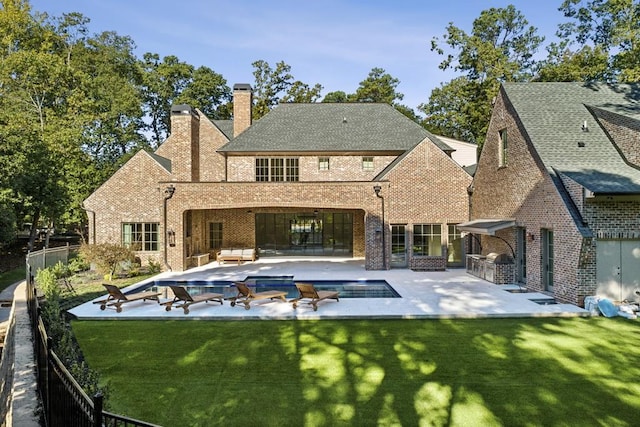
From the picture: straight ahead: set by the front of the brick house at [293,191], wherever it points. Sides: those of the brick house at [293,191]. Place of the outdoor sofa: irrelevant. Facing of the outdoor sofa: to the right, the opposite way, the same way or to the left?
the opposite way

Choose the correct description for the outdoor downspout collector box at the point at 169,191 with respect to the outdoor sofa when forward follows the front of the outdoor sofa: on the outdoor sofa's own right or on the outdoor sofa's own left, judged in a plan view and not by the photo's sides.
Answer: on the outdoor sofa's own right

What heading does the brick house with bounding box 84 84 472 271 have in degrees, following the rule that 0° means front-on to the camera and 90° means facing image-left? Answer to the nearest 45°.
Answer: approximately 180°

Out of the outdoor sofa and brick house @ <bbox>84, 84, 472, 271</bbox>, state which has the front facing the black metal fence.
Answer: the outdoor sofa

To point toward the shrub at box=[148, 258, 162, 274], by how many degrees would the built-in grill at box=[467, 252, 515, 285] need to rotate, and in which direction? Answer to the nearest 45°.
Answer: approximately 45° to its right

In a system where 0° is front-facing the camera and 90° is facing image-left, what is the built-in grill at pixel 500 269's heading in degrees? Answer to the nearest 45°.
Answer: approximately 45°

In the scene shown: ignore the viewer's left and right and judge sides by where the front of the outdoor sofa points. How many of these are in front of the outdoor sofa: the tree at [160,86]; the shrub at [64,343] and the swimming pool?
2

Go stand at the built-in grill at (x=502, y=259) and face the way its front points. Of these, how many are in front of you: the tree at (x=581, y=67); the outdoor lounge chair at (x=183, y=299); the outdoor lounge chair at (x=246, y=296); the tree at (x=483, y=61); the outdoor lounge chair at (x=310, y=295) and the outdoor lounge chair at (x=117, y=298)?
4

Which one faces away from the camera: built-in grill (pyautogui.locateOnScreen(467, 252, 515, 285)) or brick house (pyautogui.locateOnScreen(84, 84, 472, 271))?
the brick house

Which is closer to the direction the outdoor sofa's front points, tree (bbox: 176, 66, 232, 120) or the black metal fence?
the black metal fence

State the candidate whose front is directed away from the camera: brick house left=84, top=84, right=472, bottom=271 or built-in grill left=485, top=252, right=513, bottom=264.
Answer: the brick house

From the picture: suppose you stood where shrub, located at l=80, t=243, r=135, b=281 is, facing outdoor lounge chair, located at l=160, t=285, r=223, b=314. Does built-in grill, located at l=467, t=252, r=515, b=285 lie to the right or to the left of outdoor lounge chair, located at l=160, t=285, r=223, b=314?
left
